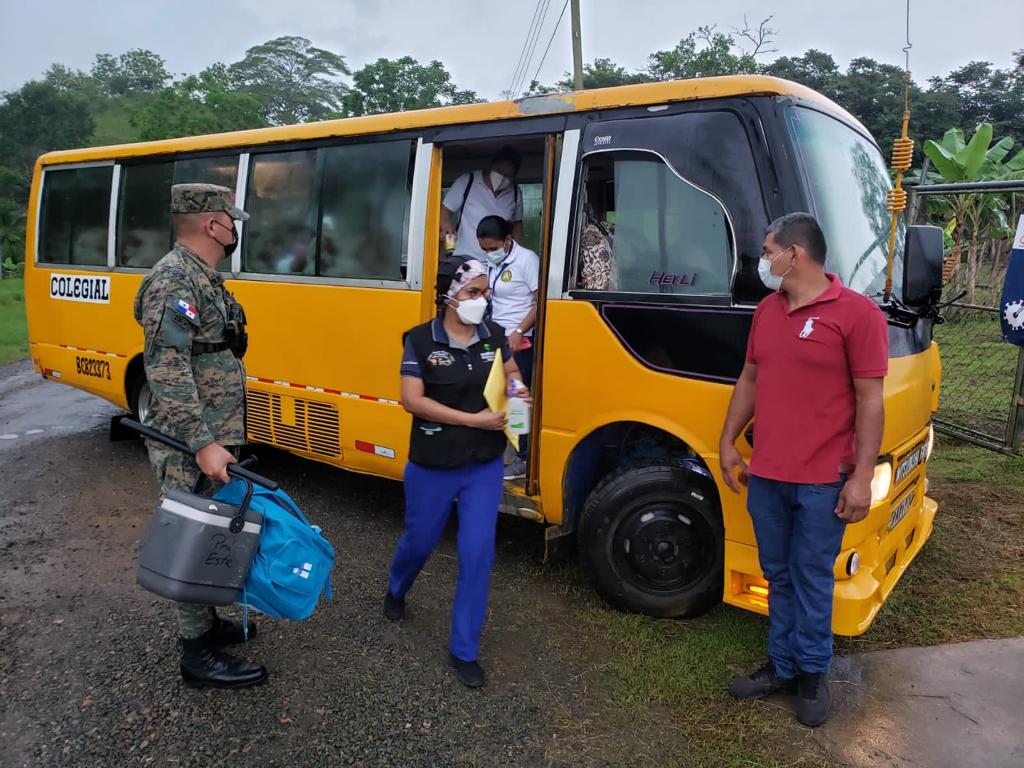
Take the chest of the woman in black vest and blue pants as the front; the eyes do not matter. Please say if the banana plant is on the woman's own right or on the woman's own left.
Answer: on the woman's own left

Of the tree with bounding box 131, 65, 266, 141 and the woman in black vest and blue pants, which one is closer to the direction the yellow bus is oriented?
the woman in black vest and blue pants

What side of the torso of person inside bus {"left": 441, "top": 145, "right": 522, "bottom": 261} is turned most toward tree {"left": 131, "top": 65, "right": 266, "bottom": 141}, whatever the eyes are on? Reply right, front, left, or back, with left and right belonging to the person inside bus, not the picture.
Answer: back

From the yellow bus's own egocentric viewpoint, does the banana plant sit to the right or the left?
on its left

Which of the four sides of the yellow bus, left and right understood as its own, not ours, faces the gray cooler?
right

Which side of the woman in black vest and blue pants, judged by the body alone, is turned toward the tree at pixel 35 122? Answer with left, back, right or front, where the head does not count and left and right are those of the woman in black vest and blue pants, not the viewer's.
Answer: back

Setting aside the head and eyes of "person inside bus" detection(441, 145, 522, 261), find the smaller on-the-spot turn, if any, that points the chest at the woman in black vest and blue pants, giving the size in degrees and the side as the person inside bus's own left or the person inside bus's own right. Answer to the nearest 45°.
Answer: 0° — they already face them

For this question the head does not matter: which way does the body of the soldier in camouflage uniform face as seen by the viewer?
to the viewer's right

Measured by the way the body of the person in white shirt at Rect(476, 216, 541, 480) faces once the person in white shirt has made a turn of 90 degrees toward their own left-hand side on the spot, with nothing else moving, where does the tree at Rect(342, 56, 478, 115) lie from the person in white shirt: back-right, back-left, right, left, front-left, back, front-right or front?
back-left

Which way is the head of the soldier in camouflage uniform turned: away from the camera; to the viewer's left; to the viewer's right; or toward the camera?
to the viewer's right

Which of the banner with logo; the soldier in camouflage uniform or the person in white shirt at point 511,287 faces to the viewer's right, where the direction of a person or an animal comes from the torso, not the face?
the soldier in camouflage uniform

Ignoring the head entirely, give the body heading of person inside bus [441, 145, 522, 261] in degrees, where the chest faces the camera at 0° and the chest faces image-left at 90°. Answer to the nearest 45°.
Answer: approximately 0°

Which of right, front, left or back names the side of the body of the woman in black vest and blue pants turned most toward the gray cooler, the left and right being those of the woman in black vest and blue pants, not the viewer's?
right

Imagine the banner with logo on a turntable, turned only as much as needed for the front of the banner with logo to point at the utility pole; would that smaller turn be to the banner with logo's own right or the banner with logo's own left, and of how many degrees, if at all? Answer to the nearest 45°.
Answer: approximately 135° to the banner with logo's own right

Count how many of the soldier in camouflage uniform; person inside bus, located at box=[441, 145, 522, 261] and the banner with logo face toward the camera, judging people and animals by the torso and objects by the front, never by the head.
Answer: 2
